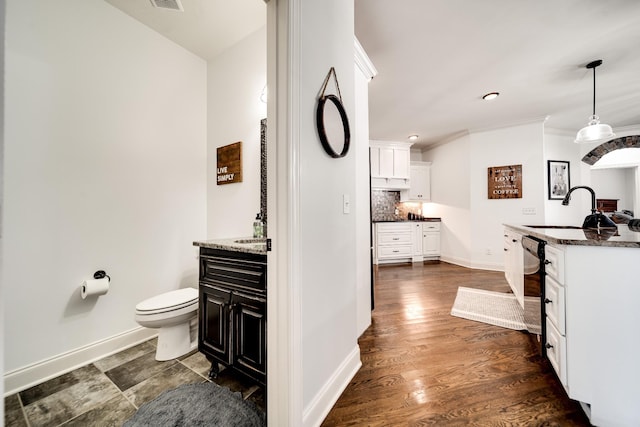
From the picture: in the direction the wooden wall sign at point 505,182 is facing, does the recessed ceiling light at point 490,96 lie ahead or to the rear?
ahead

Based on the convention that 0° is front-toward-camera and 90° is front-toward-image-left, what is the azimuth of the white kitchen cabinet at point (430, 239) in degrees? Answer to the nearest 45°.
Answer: approximately 0°

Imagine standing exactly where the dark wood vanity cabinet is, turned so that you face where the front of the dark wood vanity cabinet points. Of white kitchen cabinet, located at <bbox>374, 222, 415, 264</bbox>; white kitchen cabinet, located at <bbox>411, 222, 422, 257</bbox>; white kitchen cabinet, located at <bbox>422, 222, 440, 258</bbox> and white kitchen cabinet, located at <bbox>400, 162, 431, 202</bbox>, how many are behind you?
4

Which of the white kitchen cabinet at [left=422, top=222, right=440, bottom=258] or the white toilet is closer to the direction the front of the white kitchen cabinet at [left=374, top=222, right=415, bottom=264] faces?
the white toilet

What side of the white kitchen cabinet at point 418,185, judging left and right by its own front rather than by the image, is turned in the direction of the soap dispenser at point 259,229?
front

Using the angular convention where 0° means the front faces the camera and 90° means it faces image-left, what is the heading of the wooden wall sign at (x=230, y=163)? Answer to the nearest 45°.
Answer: approximately 45°

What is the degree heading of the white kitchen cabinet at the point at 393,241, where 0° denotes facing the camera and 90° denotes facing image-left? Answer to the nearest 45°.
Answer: approximately 0°

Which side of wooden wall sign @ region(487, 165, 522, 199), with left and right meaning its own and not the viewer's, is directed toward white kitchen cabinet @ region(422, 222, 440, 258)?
right

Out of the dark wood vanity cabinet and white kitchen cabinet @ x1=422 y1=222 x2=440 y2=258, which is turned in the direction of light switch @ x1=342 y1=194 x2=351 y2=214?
the white kitchen cabinet

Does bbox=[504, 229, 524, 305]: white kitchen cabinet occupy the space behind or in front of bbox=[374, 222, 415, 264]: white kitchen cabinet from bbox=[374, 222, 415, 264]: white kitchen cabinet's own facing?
in front
